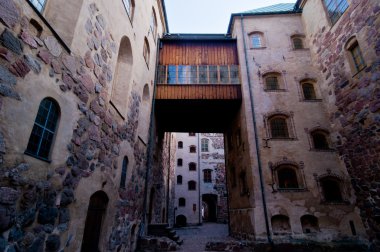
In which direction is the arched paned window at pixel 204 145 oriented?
toward the camera

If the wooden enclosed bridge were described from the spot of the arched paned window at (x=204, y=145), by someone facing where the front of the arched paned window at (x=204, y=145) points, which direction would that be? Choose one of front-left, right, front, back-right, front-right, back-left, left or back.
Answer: front

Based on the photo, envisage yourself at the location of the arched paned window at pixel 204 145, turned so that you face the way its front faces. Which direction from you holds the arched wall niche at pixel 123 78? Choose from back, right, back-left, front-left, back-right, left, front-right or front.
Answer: front

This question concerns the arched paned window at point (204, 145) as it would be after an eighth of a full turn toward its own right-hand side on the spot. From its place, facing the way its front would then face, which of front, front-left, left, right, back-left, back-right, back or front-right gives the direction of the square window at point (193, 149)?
front-right

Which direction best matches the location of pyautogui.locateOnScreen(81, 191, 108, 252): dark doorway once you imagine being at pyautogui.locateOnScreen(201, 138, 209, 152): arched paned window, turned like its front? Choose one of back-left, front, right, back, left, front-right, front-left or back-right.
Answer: front

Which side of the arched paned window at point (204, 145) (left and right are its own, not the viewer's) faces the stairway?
front

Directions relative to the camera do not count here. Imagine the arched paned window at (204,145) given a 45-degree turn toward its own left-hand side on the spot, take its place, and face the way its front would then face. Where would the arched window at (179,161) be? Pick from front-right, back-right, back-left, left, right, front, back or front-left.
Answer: back-right
